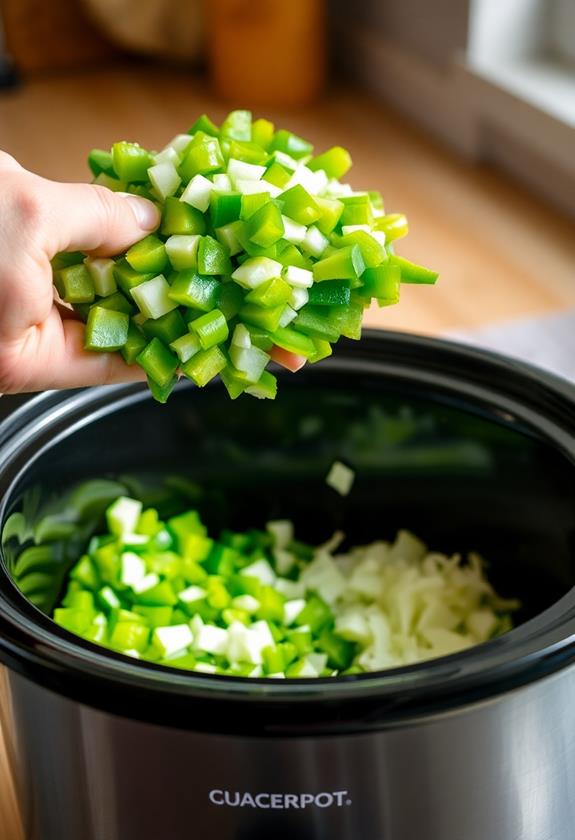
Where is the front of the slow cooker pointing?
toward the camera
